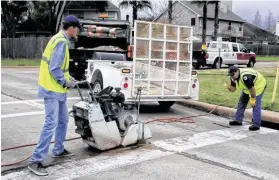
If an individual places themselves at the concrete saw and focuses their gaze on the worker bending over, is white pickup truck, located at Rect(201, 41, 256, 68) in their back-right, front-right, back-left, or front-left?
front-left

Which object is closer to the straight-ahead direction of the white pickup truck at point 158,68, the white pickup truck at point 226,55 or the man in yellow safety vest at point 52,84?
the white pickup truck at point 226,55

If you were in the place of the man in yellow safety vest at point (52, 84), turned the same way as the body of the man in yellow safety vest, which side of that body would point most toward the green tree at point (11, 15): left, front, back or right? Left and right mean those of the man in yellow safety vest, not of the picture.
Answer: left

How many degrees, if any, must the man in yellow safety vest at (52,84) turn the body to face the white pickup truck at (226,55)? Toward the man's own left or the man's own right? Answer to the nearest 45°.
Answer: approximately 45° to the man's own left

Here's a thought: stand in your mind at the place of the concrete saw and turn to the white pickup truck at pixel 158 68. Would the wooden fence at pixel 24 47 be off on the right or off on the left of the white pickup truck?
left

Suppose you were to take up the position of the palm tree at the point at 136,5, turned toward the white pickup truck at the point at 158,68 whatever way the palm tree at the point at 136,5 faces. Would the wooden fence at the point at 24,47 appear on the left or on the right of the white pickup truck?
right

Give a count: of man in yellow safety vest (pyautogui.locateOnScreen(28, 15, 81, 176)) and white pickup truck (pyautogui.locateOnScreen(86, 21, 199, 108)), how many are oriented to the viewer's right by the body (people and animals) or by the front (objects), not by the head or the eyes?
1

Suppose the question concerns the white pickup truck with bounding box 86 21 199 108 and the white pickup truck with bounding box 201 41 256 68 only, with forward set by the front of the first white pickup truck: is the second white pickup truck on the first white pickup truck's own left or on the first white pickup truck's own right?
on the first white pickup truck's own right

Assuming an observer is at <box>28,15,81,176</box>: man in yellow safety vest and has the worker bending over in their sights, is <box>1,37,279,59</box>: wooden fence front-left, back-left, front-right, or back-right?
front-left

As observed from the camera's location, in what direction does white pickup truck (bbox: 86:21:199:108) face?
facing away from the viewer and to the left of the viewer

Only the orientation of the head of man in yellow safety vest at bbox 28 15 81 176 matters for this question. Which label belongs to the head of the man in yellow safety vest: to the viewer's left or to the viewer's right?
to the viewer's right

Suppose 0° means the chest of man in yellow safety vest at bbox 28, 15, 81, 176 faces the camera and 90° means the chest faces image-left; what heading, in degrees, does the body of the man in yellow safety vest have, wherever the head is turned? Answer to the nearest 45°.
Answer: approximately 270°

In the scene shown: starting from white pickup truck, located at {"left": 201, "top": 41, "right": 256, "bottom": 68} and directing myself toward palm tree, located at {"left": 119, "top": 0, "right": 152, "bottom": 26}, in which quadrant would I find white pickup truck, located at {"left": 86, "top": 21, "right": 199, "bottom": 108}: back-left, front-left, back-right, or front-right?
back-left

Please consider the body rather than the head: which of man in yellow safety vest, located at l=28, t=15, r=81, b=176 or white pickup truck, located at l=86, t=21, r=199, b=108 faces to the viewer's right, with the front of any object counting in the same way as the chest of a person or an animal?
the man in yellow safety vest
